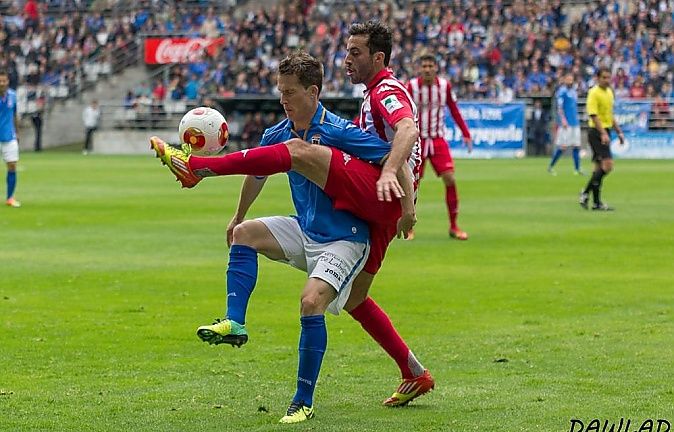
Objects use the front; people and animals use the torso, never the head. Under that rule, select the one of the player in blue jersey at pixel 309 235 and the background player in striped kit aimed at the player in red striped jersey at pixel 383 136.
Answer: the background player in striped kit

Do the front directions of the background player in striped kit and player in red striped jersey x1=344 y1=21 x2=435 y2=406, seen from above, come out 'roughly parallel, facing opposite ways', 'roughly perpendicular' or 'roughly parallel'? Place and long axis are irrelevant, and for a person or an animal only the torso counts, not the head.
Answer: roughly perpendicular

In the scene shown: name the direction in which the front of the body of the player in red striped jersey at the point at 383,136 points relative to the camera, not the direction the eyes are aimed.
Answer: to the viewer's left

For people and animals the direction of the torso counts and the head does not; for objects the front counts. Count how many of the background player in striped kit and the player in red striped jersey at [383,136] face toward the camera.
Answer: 1

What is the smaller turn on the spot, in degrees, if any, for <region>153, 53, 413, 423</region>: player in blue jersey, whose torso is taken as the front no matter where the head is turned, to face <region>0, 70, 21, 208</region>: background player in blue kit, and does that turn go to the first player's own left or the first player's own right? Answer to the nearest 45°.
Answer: approximately 135° to the first player's own right

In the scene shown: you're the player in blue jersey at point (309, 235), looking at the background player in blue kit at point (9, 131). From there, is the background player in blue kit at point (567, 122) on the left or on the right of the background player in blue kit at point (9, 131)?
right

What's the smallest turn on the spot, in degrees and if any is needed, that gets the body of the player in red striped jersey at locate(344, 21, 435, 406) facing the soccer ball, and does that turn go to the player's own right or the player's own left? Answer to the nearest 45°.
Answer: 0° — they already face it

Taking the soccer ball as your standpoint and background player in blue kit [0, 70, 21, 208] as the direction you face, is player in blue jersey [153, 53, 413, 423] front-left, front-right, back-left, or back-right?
back-right

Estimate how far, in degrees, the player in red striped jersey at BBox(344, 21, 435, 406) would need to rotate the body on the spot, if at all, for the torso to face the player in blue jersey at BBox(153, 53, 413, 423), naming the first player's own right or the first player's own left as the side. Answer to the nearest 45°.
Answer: approximately 45° to the first player's own left

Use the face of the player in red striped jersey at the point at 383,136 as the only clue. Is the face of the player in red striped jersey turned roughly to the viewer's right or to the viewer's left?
to the viewer's left

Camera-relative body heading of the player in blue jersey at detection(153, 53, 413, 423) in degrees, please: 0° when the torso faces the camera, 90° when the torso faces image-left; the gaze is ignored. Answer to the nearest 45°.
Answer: approximately 45°

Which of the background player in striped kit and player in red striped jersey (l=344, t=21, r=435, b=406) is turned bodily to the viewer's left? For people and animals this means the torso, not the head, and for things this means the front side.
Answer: the player in red striped jersey

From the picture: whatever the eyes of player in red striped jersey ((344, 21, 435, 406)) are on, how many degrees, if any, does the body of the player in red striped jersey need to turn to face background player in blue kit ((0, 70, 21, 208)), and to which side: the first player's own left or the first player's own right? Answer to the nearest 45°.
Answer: approximately 45° to the first player's own right

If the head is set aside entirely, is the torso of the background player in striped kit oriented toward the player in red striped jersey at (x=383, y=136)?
yes

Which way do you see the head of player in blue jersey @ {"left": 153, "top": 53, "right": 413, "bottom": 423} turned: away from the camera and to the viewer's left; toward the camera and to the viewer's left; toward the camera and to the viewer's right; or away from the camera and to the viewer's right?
toward the camera and to the viewer's left

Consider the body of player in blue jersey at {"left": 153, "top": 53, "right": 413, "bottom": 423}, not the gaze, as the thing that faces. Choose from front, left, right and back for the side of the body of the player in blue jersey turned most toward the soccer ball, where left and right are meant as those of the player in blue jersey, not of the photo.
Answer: right

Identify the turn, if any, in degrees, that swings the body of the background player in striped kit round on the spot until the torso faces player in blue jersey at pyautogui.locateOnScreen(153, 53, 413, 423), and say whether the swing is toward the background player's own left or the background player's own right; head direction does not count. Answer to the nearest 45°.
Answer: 0° — they already face them
